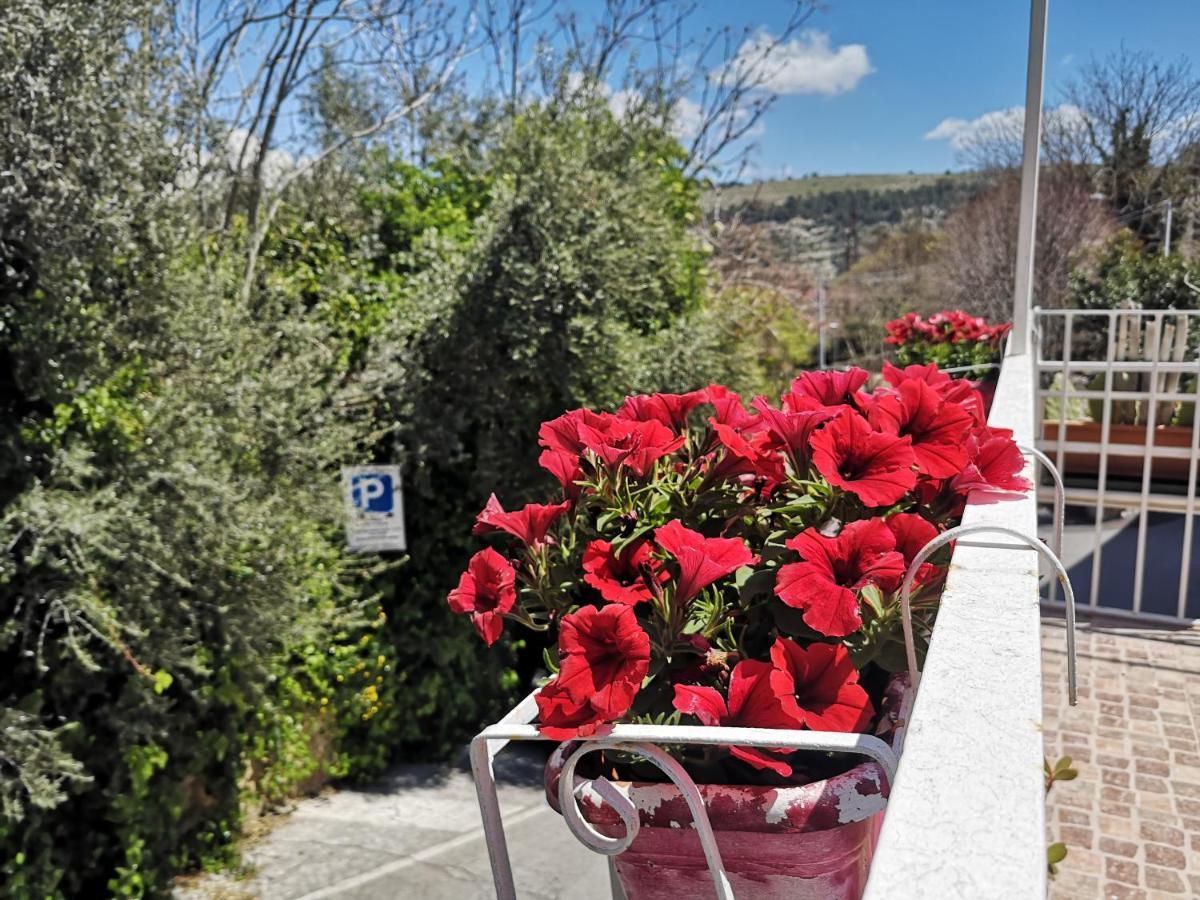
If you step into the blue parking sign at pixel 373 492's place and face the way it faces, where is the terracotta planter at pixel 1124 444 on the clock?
The terracotta planter is roughly at 10 o'clock from the blue parking sign.

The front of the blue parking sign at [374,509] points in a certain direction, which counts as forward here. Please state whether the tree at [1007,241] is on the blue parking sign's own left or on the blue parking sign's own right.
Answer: on the blue parking sign's own left

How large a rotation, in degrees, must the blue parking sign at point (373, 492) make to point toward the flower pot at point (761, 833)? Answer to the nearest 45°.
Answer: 0° — it already faces it

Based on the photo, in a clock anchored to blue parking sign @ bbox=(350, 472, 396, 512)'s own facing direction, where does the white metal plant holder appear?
The white metal plant holder is roughly at 12 o'clock from the blue parking sign.

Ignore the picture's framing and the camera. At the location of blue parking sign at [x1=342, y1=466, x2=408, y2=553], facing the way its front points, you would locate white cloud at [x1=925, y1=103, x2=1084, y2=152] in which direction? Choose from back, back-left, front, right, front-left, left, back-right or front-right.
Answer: back-left

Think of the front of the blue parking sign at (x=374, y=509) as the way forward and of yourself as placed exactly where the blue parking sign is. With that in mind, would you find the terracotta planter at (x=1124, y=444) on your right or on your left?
on your left

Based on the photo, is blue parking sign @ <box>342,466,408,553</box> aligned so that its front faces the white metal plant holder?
yes

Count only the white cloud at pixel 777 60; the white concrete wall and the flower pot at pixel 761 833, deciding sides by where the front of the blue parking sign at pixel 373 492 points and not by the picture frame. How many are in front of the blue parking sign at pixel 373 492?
2

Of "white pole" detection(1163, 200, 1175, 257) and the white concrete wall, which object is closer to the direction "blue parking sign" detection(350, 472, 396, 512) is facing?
the white concrete wall

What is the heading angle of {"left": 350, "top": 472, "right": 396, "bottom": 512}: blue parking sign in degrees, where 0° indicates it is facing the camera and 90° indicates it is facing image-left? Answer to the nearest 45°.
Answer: approximately 0°

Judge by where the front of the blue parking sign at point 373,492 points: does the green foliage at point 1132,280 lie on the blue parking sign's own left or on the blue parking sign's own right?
on the blue parking sign's own left

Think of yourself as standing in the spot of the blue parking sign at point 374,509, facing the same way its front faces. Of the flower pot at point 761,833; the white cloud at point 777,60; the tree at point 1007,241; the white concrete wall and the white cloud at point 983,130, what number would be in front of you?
2

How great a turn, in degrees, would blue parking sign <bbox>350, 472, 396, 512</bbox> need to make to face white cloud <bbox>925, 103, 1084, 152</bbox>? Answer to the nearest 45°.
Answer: approximately 135° to its left
